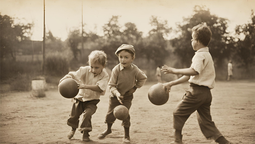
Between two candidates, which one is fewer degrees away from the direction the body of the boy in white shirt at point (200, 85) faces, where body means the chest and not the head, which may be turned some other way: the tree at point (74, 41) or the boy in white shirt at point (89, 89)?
the boy in white shirt

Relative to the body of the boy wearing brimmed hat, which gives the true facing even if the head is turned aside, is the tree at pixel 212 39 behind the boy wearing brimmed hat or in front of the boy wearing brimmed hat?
behind

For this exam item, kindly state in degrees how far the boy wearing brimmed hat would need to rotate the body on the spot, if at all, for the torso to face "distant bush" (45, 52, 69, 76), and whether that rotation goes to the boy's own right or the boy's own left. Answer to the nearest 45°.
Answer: approximately 135° to the boy's own right

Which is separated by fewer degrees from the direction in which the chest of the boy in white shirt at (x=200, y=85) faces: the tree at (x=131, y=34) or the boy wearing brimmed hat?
the boy wearing brimmed hat

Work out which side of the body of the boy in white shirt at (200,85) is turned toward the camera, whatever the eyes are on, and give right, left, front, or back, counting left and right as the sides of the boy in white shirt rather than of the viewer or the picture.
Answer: left

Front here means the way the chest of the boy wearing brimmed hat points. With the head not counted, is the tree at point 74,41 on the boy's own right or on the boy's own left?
on the boy's own right

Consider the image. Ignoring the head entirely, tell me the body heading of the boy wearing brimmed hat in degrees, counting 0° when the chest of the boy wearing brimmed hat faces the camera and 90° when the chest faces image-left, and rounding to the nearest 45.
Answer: approximately 45°

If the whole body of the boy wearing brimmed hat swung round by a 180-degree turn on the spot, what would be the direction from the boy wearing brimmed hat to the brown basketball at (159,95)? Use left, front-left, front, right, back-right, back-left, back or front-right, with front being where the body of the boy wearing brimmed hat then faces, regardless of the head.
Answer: right

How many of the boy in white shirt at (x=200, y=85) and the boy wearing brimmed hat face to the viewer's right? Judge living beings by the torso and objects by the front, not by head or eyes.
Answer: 0

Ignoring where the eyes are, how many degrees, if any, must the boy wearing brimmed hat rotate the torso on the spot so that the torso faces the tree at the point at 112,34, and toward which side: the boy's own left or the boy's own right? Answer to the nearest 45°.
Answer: approximately 135° to the boy's own right
